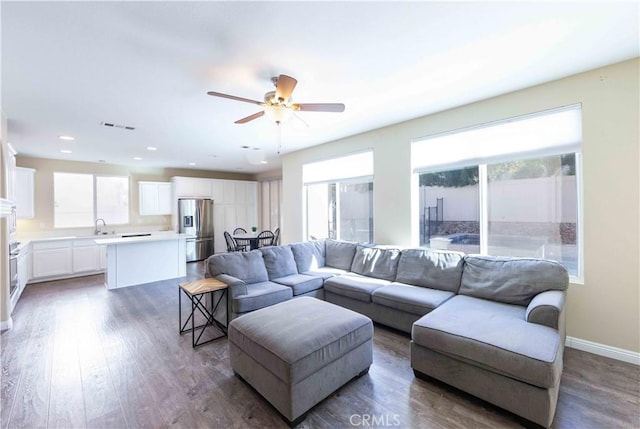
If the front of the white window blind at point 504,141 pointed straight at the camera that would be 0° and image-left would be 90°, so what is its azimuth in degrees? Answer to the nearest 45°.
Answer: approximately 45°

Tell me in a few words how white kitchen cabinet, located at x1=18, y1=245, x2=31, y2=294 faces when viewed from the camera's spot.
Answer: facing to the right of the viewer

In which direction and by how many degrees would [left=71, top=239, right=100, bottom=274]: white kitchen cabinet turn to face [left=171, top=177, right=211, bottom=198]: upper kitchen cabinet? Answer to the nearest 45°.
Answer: approximately 90° to its left

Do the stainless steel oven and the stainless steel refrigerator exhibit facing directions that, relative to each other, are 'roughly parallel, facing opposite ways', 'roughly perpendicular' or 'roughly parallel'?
roughly perpendicular

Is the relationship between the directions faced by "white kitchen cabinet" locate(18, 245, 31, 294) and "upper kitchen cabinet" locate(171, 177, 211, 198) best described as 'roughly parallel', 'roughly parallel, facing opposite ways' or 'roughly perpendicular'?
roughly perpendicular

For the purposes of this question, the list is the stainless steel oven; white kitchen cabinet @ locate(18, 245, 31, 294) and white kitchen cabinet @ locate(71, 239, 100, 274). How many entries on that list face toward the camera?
1

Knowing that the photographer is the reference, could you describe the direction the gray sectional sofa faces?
facing the viewer and to the left of the viewer

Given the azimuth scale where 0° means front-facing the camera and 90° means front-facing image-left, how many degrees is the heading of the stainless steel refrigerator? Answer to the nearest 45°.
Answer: approximately 0°

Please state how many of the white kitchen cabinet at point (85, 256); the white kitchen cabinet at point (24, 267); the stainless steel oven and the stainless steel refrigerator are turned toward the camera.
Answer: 2

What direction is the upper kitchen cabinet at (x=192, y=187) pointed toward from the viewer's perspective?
toward the camera

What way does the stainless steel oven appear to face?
to the viewer's right

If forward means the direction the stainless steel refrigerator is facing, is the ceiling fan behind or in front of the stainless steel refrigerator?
in front

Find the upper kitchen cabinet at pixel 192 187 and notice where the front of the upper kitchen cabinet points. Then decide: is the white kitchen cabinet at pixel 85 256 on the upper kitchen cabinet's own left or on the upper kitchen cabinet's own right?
on the upper kitchen cabinet's own right

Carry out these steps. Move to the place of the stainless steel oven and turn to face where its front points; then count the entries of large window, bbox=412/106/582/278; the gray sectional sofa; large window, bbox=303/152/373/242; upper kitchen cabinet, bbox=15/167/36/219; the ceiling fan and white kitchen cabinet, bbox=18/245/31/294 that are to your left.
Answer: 2

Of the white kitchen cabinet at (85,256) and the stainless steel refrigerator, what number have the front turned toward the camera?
2

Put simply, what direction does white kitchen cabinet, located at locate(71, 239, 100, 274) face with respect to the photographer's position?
facing the viewer

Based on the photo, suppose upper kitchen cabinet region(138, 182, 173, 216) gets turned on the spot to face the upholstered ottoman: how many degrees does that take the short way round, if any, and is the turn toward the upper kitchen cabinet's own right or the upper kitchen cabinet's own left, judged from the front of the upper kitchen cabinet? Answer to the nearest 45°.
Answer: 0° — it already faces it

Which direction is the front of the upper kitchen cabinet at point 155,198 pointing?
toward the camera

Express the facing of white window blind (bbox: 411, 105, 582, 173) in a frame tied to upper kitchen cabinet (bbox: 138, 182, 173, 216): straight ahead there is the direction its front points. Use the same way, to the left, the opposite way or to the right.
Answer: to the right

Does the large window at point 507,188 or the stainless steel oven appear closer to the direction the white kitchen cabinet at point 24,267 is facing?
the large window
